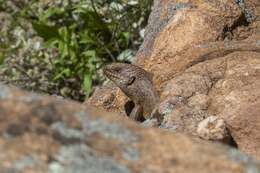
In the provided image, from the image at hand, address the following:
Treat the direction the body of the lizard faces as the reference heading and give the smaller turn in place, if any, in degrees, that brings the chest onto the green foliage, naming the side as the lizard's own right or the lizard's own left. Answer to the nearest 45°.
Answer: approximately 90° to the lizard's own right

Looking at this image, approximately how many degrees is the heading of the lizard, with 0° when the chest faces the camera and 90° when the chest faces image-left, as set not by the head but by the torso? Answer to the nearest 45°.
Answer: approximately 90°
